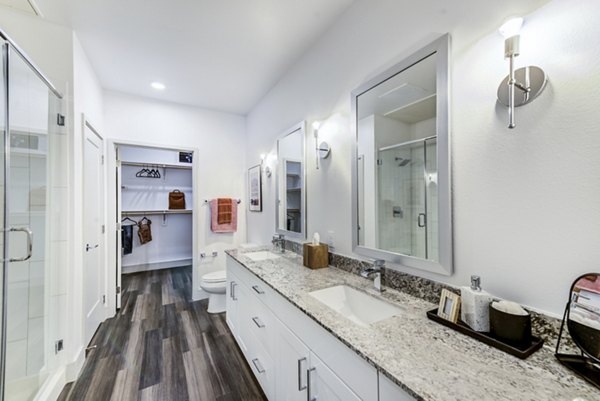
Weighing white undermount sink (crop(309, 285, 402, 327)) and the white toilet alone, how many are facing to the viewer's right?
0

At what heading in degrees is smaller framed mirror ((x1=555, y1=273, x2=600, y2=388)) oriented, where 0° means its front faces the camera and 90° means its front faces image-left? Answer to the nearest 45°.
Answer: approximately 45°

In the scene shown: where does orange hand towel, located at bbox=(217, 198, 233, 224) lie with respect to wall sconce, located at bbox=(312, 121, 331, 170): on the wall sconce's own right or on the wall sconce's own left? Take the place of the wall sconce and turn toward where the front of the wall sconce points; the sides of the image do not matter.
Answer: on the wall sconce's own right

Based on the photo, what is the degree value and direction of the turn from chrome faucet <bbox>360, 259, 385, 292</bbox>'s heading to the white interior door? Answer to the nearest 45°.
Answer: approximately 45° to its right

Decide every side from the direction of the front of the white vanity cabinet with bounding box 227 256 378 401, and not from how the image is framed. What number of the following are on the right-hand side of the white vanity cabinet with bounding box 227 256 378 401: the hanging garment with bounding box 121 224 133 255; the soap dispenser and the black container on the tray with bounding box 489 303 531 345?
1

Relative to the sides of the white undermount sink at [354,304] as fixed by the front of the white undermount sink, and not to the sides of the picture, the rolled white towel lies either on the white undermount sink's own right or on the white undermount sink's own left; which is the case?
on the white undermount sink's own left
